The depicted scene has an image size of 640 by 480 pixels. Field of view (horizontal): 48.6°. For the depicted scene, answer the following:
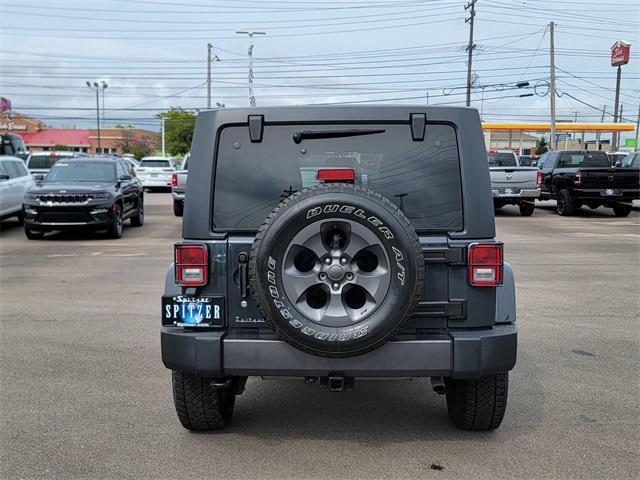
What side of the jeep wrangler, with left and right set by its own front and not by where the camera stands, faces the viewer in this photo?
back

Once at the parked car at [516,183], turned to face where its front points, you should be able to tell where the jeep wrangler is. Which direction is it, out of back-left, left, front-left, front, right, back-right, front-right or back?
back-left

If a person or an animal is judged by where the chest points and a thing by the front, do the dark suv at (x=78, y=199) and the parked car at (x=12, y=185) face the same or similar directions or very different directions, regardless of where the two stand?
same or similar directions

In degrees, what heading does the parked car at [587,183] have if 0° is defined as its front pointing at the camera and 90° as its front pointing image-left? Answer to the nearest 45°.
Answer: approximately 135°

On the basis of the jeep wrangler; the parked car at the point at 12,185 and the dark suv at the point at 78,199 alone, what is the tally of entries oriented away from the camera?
1

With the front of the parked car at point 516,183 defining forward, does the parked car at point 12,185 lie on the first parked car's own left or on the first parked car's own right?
on the first parked car's own left

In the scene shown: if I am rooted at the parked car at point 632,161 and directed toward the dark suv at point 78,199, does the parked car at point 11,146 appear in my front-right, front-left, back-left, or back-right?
front-right

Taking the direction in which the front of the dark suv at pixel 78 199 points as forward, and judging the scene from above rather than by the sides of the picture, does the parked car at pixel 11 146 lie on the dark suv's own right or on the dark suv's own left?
on the dark suv's own right

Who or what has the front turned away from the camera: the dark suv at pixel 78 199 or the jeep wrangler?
the jeep wrangler

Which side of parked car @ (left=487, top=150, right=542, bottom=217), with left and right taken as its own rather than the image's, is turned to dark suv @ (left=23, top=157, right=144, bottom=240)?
left

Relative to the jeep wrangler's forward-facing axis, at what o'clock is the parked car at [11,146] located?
The parked car is roughly at 11 o'clock from the jeep wrangler.

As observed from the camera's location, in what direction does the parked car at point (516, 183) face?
facing away from the viewer and to the left of the viewer

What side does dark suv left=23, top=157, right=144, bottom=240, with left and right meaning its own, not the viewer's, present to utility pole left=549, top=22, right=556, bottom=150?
back

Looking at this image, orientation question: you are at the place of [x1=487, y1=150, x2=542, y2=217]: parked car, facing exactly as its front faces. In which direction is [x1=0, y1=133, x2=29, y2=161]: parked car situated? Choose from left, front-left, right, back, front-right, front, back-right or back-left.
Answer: front-left

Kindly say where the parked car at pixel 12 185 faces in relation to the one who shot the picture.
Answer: facing the viewer and to the left of the viewer

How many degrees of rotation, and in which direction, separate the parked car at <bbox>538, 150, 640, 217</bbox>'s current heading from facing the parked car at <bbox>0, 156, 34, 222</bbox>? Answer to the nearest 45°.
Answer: approximately 90° to its left

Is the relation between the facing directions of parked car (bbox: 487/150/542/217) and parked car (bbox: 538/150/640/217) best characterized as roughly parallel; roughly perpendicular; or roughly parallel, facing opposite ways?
roughly parallel

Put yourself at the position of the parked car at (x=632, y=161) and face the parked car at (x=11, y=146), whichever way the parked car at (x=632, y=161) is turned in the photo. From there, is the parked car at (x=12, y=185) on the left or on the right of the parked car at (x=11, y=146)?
left

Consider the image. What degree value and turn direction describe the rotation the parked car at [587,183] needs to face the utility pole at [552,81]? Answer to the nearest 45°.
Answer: approximately 45° to its right

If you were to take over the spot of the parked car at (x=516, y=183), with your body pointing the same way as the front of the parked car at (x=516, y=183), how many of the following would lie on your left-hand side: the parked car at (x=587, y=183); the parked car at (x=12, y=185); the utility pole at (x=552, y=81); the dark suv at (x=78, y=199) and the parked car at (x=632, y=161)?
2

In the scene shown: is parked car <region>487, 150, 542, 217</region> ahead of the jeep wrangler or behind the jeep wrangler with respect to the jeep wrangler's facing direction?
ahead

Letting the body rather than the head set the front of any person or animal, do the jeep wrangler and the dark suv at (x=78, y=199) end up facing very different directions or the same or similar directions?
very different directions
